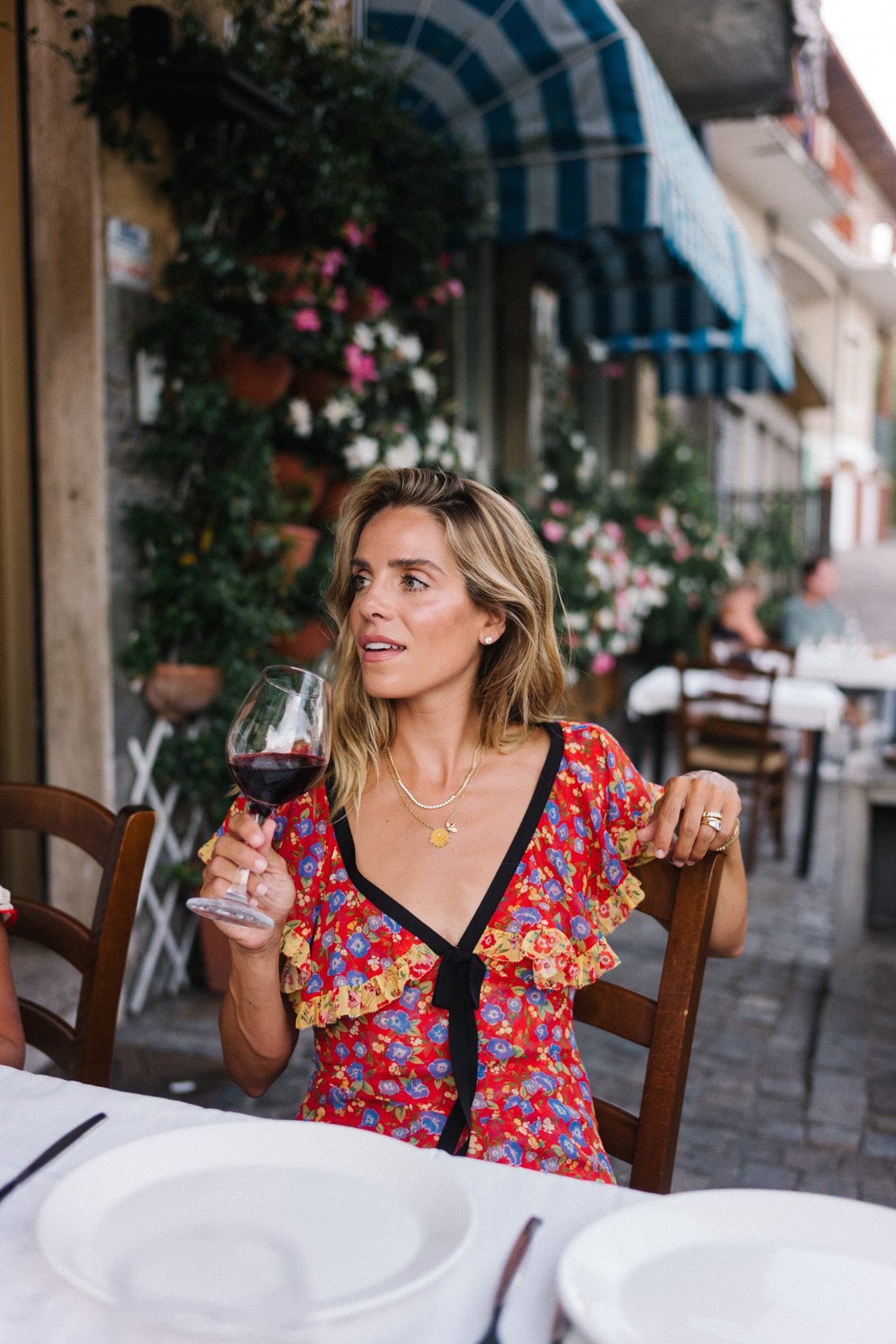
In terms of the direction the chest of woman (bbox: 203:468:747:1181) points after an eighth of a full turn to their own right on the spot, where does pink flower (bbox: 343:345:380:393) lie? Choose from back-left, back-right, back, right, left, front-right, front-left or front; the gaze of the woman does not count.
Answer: back-right

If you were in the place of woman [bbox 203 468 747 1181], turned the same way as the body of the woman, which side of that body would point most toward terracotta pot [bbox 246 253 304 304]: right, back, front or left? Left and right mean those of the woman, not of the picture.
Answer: back

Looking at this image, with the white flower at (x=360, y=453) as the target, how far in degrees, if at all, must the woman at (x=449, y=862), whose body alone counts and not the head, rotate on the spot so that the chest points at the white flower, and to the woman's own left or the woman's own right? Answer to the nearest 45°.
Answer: approximately 180°

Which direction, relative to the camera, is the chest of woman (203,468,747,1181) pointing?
toward the camera

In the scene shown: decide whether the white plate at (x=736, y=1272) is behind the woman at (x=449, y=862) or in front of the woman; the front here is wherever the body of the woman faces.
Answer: in front

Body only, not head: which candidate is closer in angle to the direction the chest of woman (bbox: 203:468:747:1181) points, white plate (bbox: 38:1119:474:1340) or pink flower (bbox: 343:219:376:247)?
the white plate

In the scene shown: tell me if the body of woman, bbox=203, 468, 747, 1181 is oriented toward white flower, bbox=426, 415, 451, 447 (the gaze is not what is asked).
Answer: no

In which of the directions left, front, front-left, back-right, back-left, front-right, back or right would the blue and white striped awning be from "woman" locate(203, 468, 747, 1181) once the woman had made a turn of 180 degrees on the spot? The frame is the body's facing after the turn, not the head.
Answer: front
